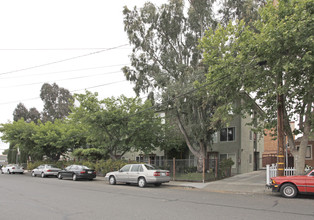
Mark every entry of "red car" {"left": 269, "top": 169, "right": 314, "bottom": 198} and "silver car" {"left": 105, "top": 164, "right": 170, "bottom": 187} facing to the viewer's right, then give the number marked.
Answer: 0

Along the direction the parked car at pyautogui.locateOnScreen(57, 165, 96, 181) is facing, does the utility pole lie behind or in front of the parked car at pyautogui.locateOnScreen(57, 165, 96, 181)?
behind

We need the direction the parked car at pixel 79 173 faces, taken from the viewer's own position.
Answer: facing away from the viewer and to the left of the viewer

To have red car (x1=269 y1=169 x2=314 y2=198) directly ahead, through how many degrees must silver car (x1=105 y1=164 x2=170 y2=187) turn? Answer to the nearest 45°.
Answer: approximately 180°

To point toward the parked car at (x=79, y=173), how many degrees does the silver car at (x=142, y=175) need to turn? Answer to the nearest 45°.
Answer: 0° — it already faces it

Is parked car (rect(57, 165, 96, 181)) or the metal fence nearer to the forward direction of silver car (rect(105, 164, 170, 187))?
the parked car

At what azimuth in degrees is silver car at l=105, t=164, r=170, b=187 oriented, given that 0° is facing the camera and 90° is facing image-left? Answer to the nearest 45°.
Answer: approximately 135°

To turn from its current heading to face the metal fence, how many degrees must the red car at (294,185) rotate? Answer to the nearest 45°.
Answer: approximately 45° to its right

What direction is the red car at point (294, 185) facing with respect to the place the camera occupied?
facing to the left of the viewer

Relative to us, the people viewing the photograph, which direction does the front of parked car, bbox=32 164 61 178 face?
facing away from the viewer and to the left of the viewer
